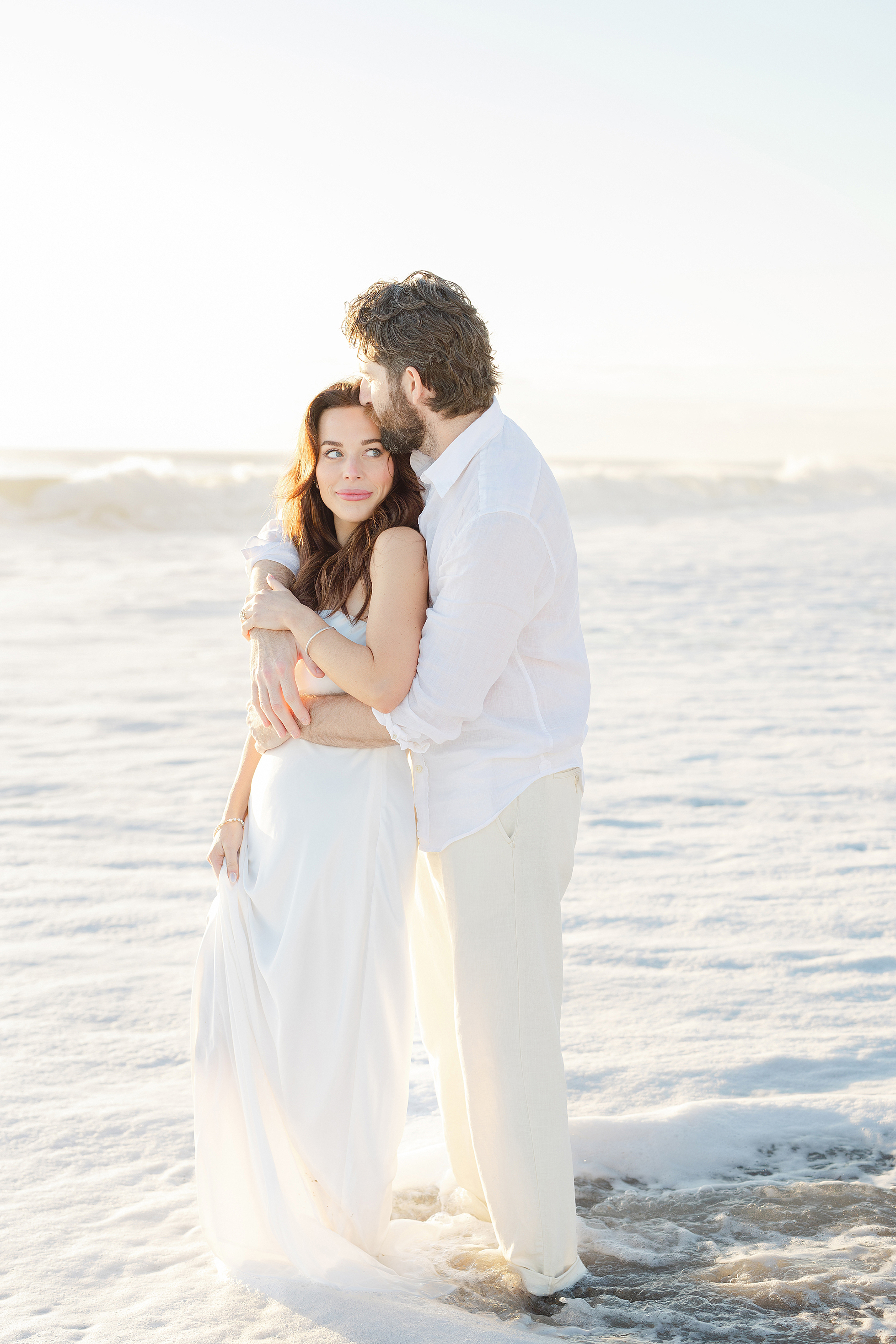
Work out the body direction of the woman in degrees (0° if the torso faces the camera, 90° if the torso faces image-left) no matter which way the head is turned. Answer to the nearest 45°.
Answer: approximately 45°

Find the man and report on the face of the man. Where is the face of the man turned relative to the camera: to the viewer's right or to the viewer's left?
to the viewer's left

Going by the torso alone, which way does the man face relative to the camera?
to the viewer's left
